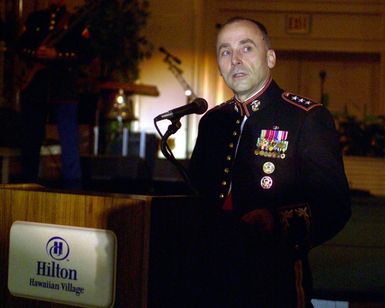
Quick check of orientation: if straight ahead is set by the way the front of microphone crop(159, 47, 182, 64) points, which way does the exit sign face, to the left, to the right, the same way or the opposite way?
to the left

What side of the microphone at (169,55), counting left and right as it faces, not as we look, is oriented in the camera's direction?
left

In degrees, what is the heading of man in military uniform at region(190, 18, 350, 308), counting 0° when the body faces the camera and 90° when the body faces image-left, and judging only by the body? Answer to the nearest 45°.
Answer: approximately 45°

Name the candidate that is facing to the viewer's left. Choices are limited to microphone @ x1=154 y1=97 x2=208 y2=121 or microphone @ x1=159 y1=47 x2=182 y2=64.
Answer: microphone @ x1=159 y1=47 x2=182 y2=64

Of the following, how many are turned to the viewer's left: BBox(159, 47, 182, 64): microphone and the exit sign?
1

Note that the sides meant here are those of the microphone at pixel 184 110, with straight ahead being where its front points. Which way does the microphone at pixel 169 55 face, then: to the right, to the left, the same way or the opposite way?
the opposite way

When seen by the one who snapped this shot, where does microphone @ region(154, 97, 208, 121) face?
facing to the right of the viewer

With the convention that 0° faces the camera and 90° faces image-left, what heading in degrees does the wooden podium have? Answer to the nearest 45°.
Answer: approximately 45°
